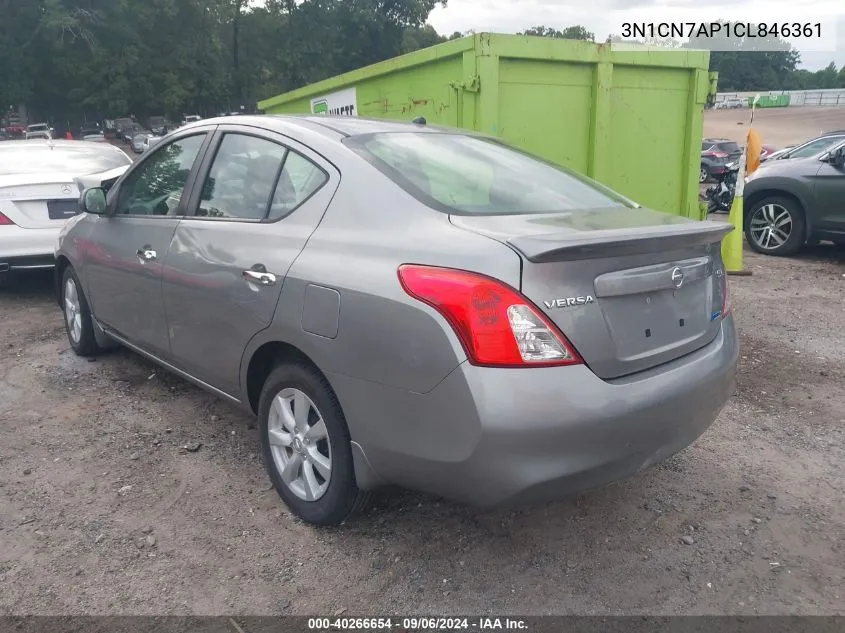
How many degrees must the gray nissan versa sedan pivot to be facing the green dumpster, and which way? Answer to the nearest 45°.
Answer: approximately 45° to its right

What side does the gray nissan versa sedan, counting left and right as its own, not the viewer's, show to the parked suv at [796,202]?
right

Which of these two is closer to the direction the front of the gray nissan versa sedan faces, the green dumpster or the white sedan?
the white sedan

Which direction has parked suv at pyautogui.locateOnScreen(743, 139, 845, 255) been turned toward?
to the viewer's left

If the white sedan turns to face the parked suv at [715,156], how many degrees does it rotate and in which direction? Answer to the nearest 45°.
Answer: approximately 45° to its right

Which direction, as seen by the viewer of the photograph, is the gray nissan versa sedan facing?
facing away from the viewer and to the left of the viewer

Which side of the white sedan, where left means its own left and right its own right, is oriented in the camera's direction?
back
